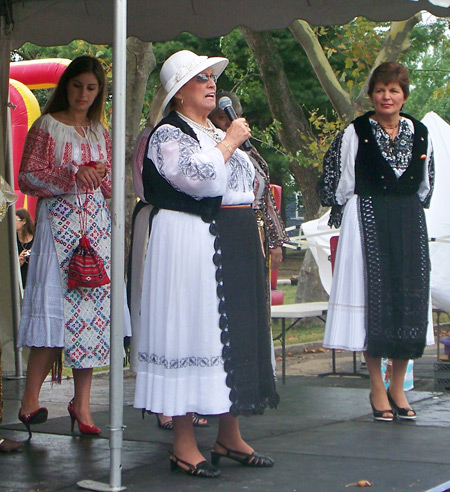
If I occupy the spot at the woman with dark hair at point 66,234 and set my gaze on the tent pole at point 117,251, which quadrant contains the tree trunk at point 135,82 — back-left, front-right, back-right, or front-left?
back-left

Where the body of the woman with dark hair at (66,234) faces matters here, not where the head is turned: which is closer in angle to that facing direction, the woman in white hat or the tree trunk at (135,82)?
the woman in white hat

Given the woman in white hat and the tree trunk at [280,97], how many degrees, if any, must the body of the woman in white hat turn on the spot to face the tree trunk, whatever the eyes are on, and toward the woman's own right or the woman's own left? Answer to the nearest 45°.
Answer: approximately 135° to the woman's own left

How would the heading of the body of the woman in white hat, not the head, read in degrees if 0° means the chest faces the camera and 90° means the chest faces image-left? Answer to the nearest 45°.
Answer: approximately 315°

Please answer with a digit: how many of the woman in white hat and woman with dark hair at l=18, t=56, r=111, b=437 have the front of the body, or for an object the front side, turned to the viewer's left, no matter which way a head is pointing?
0
